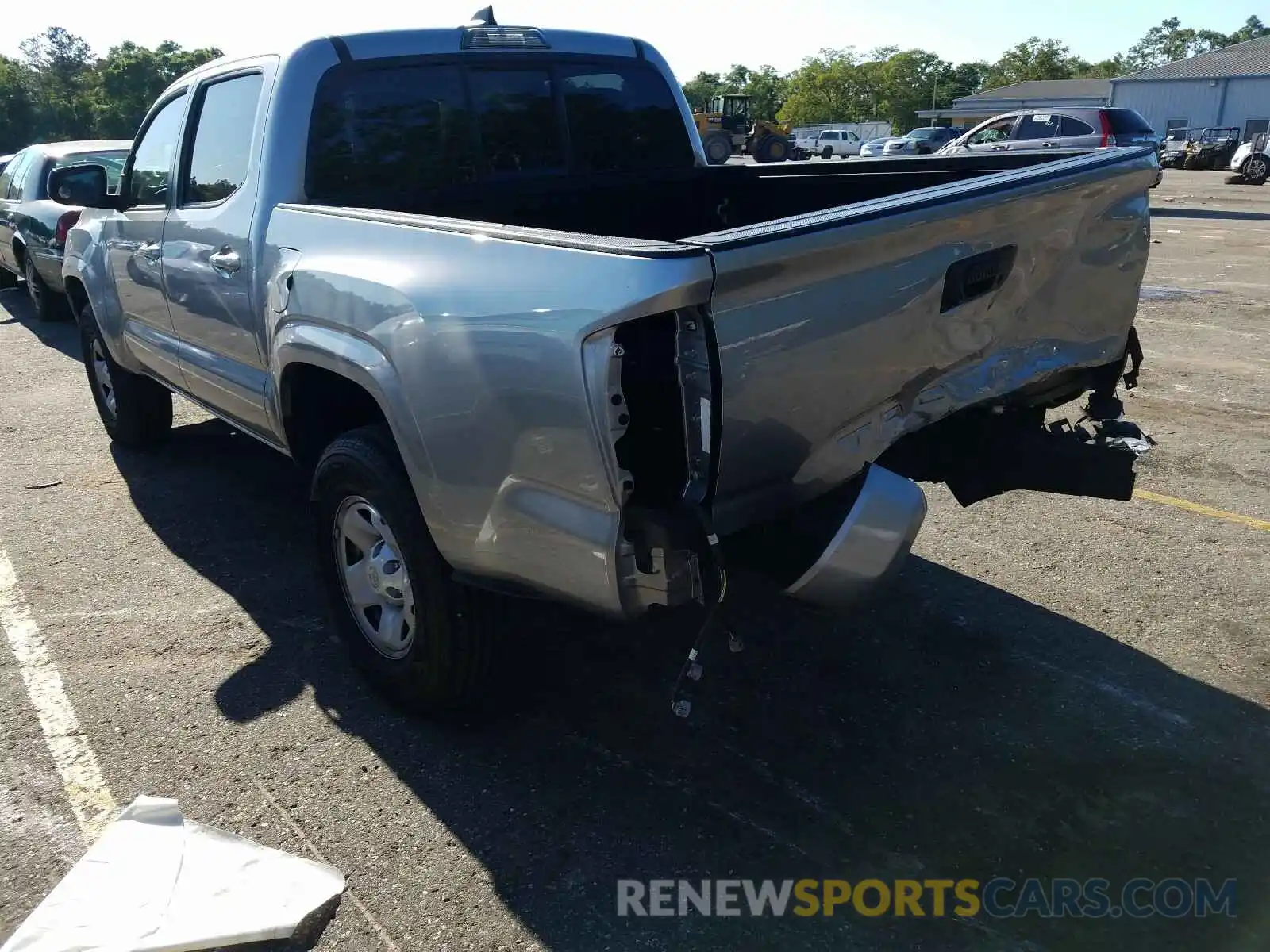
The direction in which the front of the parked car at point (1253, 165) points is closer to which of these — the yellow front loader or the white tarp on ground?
the yellow front loader

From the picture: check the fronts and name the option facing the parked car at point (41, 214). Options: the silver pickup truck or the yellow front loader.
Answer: the silver pickup truck

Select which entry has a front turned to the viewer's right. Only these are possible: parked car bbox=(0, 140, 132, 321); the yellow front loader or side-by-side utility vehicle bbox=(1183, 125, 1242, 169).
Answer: the yellow front loader

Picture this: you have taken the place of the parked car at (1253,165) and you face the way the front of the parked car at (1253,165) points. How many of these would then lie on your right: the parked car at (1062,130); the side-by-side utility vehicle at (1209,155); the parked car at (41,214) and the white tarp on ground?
1

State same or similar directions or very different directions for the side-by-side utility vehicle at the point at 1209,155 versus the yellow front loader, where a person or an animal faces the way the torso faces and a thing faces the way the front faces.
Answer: very different directions

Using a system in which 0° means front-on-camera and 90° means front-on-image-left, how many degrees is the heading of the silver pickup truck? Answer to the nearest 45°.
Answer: approximately 135°

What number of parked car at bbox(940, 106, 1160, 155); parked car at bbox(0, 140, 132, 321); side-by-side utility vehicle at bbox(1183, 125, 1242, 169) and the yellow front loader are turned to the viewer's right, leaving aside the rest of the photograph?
1

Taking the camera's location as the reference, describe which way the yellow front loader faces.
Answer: facing to the right of the viewer

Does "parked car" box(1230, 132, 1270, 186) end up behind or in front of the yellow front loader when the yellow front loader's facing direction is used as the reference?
in front

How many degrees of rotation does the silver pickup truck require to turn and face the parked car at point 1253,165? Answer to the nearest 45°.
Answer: approximately 90° to its right

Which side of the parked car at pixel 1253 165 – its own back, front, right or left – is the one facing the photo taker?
left

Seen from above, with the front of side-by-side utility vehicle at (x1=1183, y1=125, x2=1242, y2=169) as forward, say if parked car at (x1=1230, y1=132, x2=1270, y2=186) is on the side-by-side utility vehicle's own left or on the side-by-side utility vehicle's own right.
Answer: on the side-by-side utility vehicle's own left

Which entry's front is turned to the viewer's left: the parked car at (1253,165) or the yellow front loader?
the parked car

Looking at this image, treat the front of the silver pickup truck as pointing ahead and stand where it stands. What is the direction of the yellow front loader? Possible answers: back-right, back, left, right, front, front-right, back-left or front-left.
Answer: front-right

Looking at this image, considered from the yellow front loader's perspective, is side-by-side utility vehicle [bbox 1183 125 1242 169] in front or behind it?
in front

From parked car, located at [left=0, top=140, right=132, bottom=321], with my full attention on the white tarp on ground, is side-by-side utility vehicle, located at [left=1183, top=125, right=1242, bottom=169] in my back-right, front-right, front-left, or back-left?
back-left

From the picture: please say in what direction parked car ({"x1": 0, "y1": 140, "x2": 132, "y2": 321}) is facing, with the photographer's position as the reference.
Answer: facing away from the viewer and to the left of the viewer

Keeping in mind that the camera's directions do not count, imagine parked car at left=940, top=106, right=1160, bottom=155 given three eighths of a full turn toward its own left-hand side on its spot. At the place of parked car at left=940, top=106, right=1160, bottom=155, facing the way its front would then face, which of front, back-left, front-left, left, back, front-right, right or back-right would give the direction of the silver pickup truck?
front
